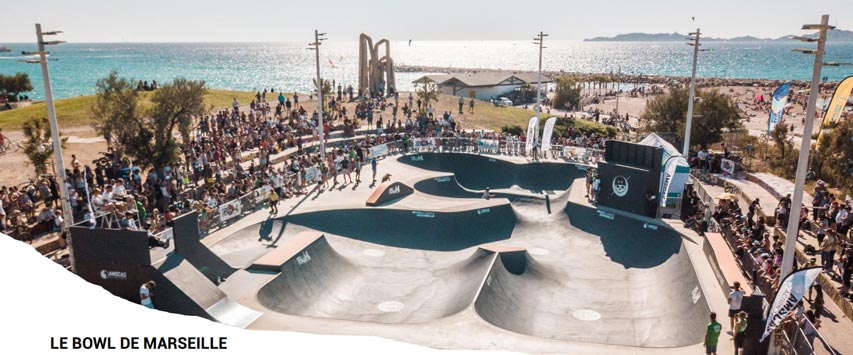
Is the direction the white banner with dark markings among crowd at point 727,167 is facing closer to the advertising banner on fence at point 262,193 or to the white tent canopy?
the advertising banner on fence

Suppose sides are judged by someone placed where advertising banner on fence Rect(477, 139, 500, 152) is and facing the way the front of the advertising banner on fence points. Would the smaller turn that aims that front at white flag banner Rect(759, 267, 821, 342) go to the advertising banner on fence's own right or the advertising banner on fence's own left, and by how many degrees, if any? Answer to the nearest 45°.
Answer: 0° — it already faces it

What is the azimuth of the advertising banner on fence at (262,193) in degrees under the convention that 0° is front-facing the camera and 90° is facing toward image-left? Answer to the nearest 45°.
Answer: approximately 315°

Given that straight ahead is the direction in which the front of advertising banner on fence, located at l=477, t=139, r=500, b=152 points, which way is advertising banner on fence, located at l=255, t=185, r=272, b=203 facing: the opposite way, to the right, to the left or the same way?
to the left

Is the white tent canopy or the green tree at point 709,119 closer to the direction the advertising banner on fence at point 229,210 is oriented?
the white tent canopy

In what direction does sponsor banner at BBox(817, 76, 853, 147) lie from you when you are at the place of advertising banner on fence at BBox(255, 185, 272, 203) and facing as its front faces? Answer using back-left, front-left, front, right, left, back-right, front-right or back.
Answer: front

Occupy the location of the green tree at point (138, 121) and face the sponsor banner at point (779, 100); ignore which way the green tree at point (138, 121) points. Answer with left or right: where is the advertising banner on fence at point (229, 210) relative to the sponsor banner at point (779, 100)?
right

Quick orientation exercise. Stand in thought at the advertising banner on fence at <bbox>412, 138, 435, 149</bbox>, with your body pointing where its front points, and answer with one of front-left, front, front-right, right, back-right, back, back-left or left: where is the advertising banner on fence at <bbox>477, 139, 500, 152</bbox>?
left

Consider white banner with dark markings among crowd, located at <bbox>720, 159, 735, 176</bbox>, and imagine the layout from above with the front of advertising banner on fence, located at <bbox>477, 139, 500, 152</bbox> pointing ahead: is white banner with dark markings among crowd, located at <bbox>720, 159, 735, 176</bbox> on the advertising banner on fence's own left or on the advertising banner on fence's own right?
on the advertising banner on fence's own left

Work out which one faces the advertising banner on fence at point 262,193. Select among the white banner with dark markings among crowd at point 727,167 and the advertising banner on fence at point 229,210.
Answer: the white banner with dark markings among crowd at point 727,167

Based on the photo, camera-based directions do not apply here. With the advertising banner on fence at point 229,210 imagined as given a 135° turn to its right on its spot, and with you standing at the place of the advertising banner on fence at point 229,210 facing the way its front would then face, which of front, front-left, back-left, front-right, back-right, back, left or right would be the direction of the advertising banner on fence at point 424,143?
back-right

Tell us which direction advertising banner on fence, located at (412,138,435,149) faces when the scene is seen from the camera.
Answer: facing the viewer

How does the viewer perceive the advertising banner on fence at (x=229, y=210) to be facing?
facing the viewer and to the right of the viewer

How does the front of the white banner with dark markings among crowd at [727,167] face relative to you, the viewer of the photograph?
facing the viewer and to the left of the viewer

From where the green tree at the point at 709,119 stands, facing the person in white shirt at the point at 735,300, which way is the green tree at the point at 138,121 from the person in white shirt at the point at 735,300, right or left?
right

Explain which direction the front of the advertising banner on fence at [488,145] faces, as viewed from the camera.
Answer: facing the viewer

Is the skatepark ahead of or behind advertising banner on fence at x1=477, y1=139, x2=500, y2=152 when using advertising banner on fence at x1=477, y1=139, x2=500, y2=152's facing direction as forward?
ahead

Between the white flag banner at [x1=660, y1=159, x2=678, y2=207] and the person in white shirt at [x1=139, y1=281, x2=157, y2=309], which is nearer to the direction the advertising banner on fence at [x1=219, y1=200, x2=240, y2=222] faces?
the white flag banner

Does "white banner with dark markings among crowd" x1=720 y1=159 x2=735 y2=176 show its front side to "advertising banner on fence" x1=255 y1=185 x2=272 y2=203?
yes
